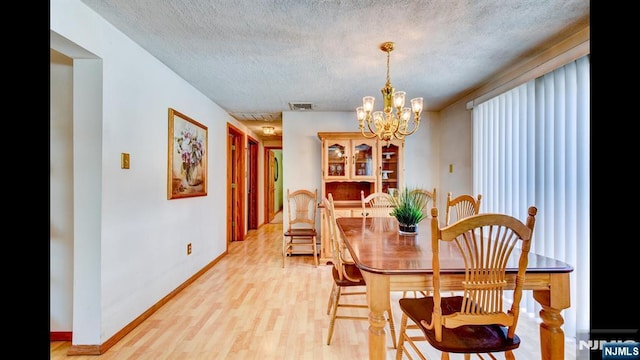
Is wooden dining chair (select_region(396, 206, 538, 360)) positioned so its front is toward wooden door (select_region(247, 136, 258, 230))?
yes

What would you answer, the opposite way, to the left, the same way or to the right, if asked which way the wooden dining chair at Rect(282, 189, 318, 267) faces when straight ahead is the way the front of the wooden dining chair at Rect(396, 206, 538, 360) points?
the opposite way

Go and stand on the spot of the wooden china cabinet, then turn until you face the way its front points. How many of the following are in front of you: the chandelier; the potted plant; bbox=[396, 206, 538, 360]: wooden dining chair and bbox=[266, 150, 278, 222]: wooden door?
3

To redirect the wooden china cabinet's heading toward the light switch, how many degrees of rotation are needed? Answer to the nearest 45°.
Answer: approximately 45° to its right

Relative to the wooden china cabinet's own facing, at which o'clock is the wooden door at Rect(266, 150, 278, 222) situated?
The wooden door is roughly at 5 o'clock from the wooden china cabinet.

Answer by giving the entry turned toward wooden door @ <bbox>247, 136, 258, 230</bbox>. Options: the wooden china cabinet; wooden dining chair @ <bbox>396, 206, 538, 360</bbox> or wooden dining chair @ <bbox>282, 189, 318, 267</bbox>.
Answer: wooden dining chair @ <bbox>396, 206, 538, 360</bbox>

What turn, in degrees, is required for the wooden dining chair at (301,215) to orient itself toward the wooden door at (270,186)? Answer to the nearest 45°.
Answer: approximately 180°

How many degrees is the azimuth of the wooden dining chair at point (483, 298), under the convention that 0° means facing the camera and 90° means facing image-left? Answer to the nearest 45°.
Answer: approximately 135°

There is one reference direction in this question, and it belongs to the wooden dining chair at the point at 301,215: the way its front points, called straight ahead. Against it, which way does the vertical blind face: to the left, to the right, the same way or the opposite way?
to the right

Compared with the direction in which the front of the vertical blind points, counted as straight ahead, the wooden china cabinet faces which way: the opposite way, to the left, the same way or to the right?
to the left
